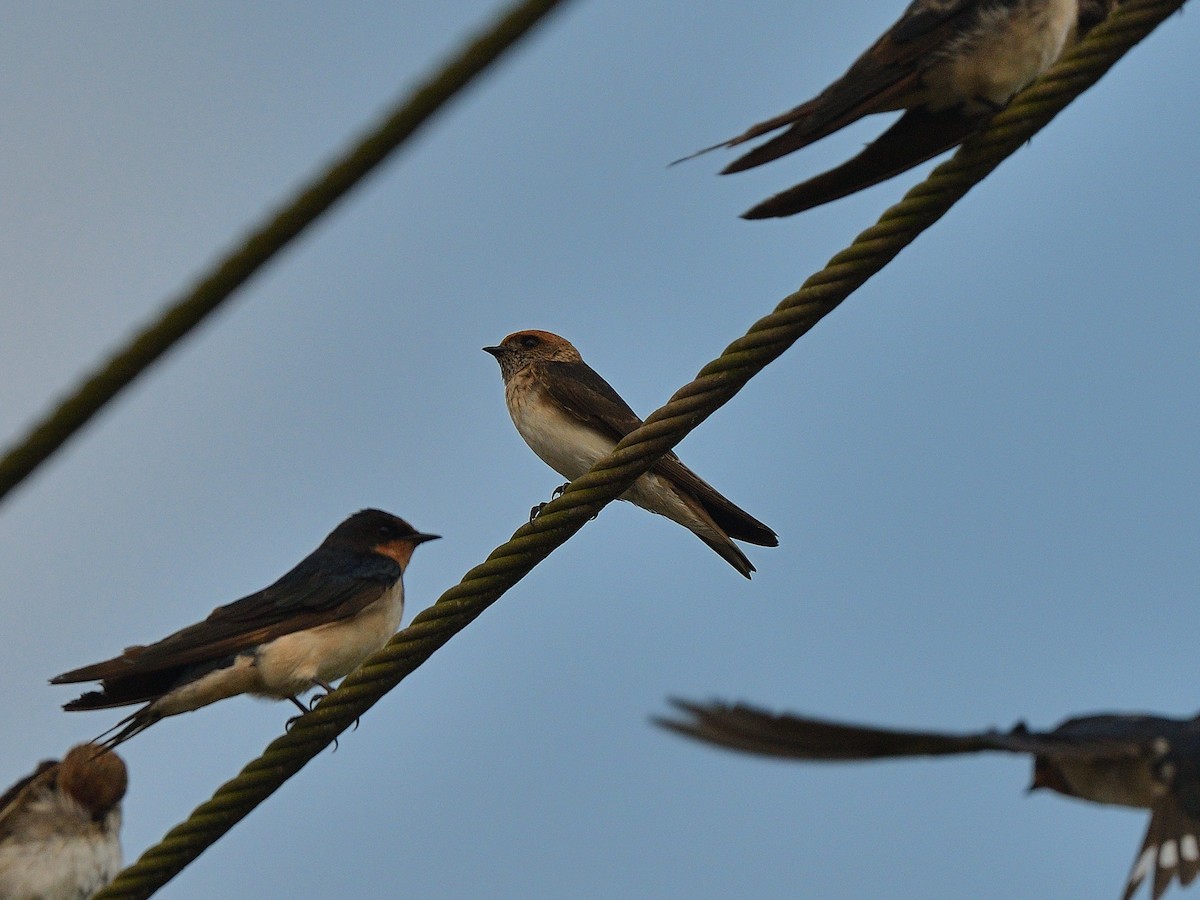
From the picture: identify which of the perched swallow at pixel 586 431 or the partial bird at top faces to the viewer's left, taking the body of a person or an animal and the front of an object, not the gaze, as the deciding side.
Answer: the perched swallow

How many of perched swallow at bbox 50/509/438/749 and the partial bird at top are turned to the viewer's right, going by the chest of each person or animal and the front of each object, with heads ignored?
2

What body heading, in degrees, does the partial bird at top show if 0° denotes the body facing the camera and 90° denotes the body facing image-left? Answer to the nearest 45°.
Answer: approximately 270°

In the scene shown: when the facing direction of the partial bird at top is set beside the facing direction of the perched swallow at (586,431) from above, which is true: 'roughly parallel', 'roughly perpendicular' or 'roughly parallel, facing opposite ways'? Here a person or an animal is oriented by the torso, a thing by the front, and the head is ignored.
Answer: roughly parallel, facing opposite ways

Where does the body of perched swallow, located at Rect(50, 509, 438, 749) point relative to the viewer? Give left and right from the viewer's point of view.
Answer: facing to the right of the viewer

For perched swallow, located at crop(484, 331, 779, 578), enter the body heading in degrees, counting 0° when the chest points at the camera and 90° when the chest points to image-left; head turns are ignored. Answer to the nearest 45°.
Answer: approximately 90°

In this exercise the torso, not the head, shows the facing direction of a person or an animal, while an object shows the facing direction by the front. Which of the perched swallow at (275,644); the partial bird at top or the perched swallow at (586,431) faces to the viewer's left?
the perched swallow at (586,431)

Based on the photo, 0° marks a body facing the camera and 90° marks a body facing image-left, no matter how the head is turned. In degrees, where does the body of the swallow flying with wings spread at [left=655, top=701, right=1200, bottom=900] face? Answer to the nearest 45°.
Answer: approximately 90°
